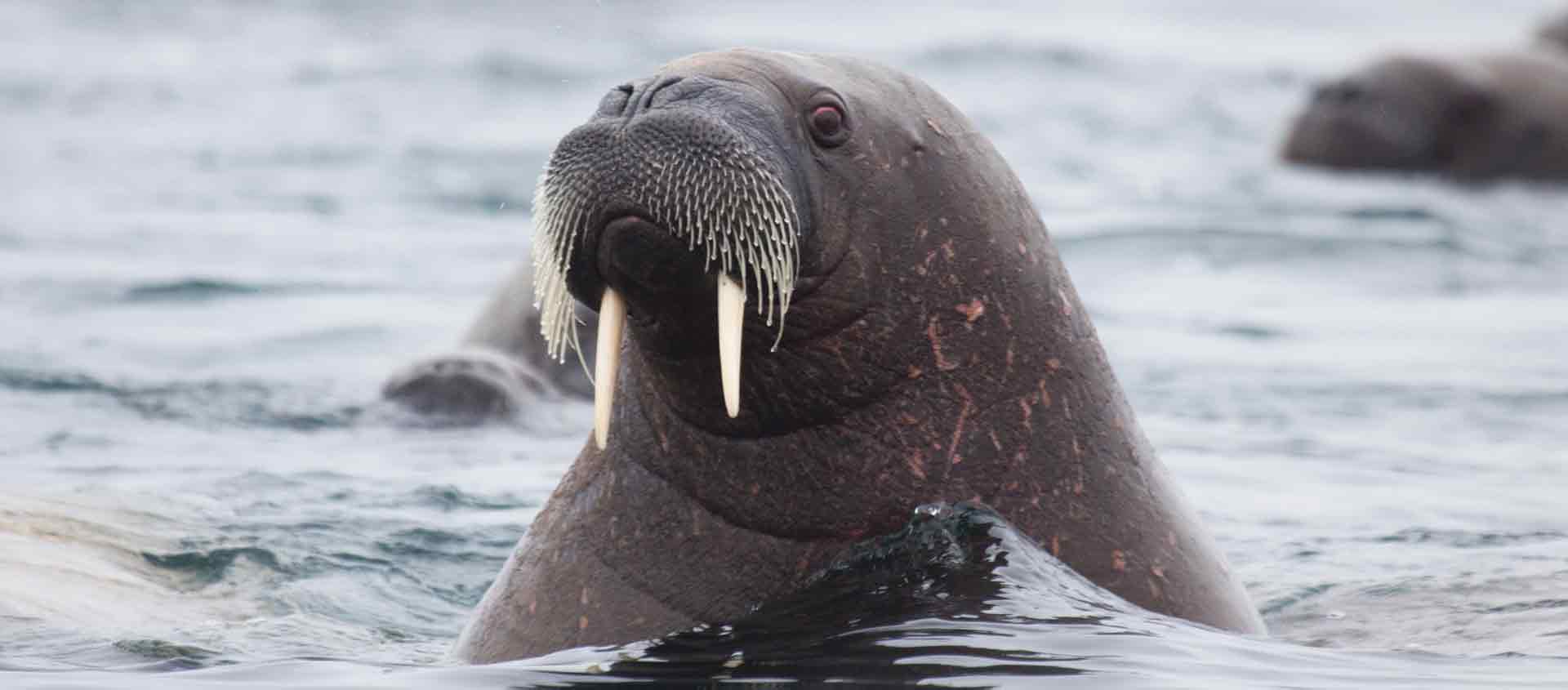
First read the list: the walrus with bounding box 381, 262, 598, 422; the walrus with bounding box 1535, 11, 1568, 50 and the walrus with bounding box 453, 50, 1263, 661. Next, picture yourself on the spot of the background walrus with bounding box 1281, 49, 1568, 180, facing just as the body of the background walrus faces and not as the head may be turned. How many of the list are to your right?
1

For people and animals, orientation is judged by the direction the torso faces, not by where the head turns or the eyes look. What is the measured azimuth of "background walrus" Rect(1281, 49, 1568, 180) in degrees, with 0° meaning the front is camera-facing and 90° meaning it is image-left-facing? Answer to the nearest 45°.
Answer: approximately 90°

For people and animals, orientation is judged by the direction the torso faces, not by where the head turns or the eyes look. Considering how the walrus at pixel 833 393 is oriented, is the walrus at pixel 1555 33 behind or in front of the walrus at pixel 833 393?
behind

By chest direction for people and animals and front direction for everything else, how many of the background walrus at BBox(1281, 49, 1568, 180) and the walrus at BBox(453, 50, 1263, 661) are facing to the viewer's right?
0

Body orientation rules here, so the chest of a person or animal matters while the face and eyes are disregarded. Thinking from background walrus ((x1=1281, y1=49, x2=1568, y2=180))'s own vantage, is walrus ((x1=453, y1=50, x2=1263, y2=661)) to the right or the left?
on its left

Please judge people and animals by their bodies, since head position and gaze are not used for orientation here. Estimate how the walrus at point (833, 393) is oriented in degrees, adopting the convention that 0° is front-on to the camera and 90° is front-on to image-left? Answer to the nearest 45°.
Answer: approximately 45°

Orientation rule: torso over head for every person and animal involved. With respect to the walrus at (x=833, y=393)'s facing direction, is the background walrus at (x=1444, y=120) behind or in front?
behind
